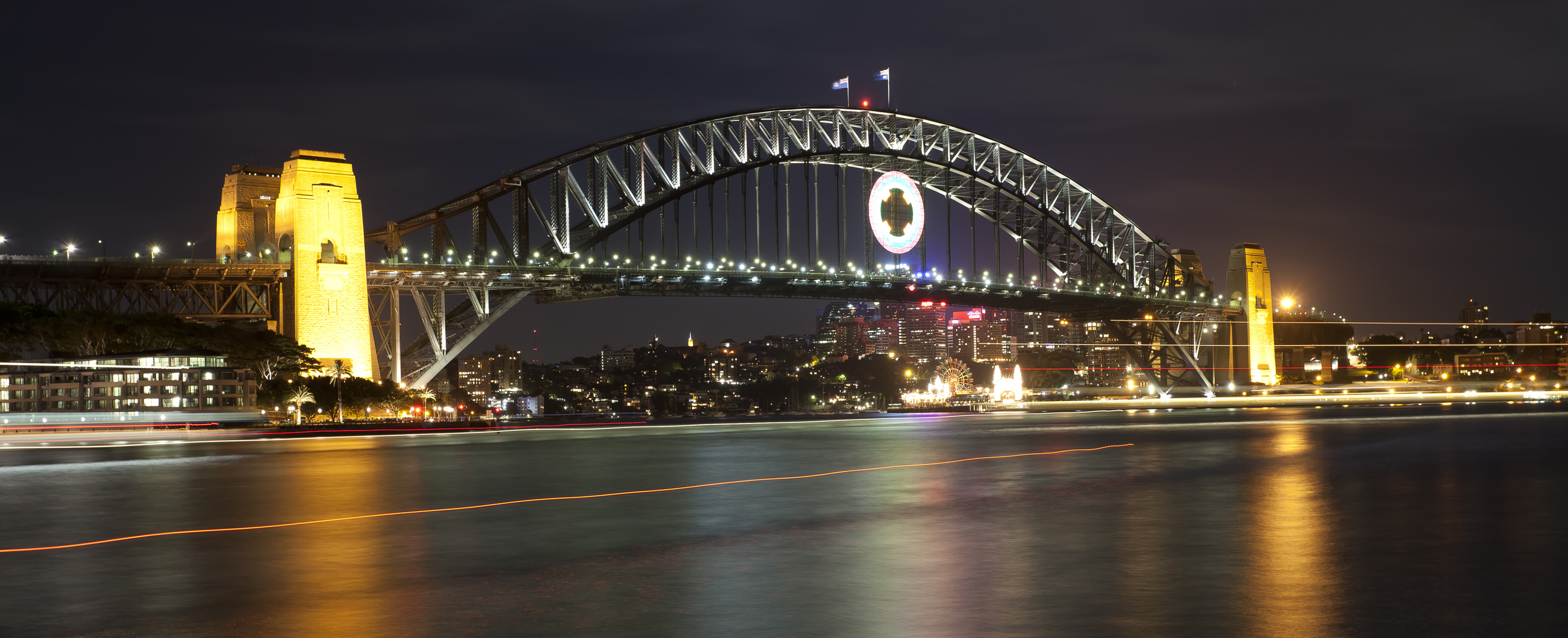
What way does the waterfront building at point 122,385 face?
toward the camera
